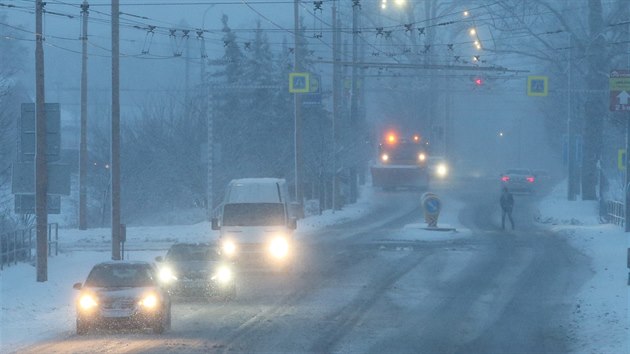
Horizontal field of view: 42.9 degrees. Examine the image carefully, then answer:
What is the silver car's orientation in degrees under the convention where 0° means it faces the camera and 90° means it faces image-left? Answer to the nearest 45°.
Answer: approximately 0°

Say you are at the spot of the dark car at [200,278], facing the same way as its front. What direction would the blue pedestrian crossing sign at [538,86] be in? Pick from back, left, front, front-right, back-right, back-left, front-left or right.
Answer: back-left

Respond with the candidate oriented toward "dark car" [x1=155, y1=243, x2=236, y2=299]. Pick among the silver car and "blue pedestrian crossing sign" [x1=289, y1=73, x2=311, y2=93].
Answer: the blue pedestrian crossing sign

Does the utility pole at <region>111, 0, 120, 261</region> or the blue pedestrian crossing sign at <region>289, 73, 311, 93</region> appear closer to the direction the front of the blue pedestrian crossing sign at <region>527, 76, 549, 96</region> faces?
the utility pole

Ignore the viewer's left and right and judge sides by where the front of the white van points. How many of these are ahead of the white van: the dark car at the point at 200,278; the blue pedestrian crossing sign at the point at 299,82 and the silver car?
2

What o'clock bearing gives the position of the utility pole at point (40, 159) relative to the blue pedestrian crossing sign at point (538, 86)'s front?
The utility pole is roughly at 1 o'clock from the blue pedestrian crossing sign.

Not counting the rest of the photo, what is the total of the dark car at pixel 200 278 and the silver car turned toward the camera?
2

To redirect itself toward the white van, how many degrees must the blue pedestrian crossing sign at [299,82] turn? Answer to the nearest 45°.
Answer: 0° — it already faces it

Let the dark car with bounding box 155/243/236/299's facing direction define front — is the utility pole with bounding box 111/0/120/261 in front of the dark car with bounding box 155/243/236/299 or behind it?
behind
